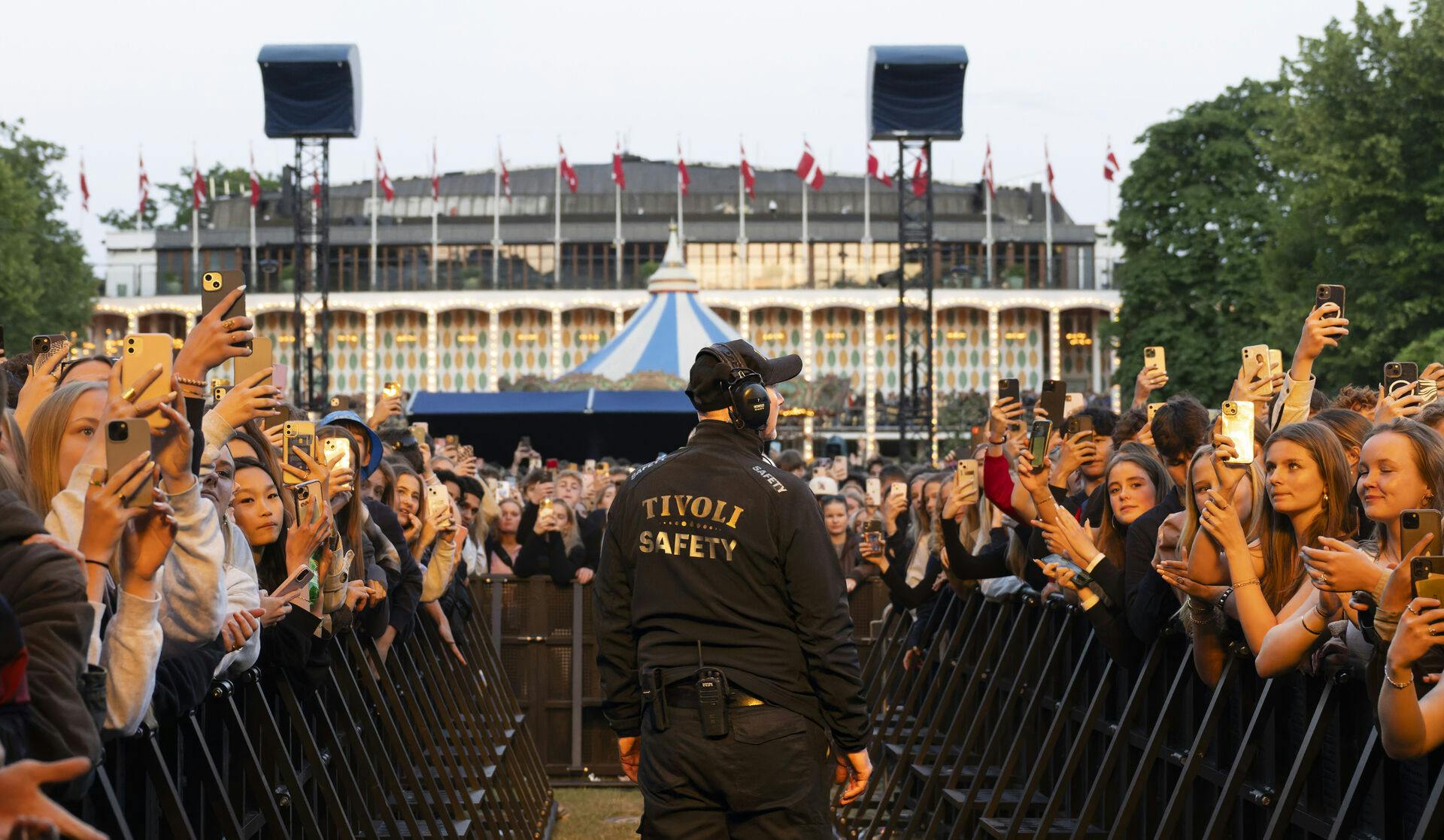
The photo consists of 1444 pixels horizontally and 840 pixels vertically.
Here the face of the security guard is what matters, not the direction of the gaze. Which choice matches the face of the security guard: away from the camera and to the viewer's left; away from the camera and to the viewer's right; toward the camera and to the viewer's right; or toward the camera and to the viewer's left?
away from the camera and to the viewer's right

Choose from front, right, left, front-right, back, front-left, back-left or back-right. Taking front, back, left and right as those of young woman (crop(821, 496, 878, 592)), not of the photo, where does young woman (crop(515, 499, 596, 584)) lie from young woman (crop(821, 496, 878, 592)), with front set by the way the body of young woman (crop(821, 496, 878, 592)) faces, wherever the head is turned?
right

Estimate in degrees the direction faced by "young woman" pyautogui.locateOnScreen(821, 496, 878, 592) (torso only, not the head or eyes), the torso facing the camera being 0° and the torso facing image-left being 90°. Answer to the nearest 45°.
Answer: approximately 0°

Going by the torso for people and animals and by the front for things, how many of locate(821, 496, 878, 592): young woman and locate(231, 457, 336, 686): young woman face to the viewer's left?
0

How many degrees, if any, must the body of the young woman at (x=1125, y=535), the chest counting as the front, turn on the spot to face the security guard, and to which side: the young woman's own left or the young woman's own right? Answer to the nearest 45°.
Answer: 0° — they already face them

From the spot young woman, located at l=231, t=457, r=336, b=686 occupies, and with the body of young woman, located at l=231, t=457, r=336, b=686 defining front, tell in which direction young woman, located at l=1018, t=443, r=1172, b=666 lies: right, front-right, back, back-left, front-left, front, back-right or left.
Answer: front-left

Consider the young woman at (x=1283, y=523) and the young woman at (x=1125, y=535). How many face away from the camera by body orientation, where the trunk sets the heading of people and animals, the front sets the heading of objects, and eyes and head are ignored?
0

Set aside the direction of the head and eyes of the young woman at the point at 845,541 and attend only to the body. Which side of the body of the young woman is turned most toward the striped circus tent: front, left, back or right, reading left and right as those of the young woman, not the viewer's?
back

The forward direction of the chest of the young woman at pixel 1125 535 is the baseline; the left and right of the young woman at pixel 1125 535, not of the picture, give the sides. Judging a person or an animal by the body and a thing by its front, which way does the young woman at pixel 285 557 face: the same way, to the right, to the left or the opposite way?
to the left

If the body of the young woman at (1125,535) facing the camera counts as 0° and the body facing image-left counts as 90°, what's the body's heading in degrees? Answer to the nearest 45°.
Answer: approximately 45°
